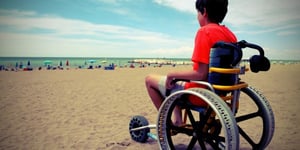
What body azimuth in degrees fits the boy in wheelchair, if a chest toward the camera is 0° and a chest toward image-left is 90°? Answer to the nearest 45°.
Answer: approximately 135°

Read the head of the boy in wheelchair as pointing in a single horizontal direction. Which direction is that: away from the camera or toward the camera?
away from the camera

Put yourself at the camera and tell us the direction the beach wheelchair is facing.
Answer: facing away from the viewer and to the left of the viewer
